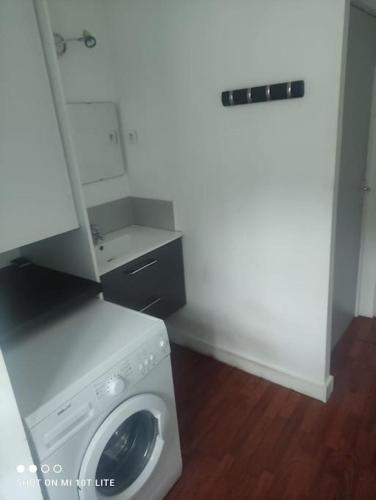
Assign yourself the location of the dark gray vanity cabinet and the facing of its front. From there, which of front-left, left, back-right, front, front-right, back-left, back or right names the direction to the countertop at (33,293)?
right

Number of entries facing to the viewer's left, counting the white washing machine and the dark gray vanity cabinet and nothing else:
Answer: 0

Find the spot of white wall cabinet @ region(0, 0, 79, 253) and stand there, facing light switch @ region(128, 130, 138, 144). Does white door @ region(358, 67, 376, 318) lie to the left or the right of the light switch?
right

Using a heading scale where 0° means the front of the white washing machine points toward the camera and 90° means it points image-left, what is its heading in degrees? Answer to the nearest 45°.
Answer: approximately 315°

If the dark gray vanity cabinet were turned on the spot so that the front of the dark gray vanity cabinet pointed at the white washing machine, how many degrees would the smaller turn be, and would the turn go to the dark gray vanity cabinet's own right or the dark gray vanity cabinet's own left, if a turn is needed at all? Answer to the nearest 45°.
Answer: approximately 45° to the dark gray vanity cabinet's own right

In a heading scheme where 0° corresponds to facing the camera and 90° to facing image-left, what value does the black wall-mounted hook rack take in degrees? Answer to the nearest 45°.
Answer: approximately 45°

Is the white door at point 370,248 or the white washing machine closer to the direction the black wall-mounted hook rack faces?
the white washing machine

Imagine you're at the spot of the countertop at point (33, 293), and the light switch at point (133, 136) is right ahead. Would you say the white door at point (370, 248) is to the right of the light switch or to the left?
right
